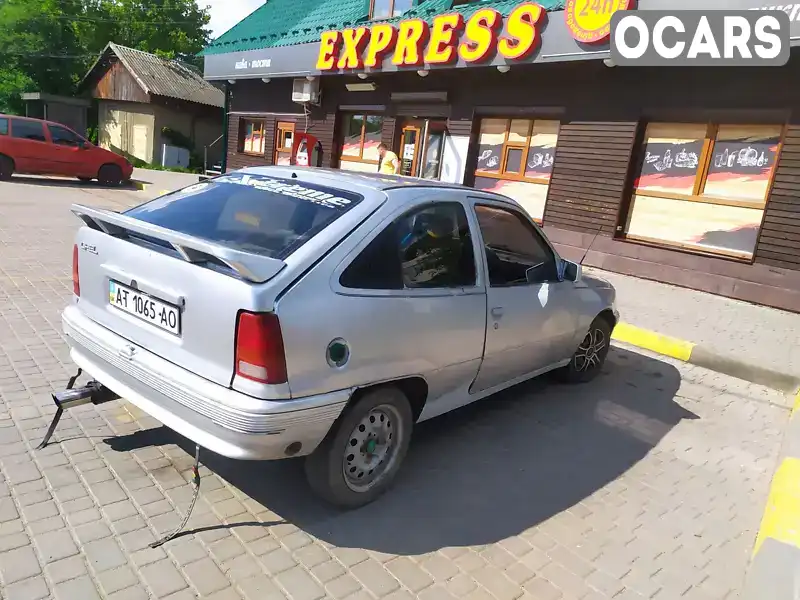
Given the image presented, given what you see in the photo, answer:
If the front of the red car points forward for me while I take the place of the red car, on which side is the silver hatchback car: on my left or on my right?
on my right

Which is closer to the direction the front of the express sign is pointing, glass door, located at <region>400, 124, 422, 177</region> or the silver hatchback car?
the silver hatchback car

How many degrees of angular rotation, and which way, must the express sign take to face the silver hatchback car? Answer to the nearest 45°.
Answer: approximately 45° to its left

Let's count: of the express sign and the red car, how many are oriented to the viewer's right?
1

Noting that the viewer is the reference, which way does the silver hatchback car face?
facing away from the viewer and to the right of the viewer

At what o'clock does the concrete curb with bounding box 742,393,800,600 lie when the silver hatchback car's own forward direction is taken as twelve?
The concrete curb is roughly at 2 o'clock from the silver hatchback car.

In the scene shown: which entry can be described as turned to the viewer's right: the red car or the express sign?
the red car

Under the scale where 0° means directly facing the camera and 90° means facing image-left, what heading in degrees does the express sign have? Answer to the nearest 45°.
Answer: approximately 45°

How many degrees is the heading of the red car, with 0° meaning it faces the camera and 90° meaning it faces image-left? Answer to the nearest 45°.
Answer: approximately 270°

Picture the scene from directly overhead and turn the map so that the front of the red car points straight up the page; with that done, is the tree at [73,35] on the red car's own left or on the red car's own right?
on the red car's own left

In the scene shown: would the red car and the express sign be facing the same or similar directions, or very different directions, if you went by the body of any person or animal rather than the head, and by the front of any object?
very different directions

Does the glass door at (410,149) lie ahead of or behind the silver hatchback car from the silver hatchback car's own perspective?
ahead

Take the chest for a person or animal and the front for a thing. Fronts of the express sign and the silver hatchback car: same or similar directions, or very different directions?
very different directions

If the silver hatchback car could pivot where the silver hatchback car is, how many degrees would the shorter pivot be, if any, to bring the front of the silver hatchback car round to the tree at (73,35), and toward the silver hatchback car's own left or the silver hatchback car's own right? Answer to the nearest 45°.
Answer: approximately 90° to the silver hatchback car's own left
